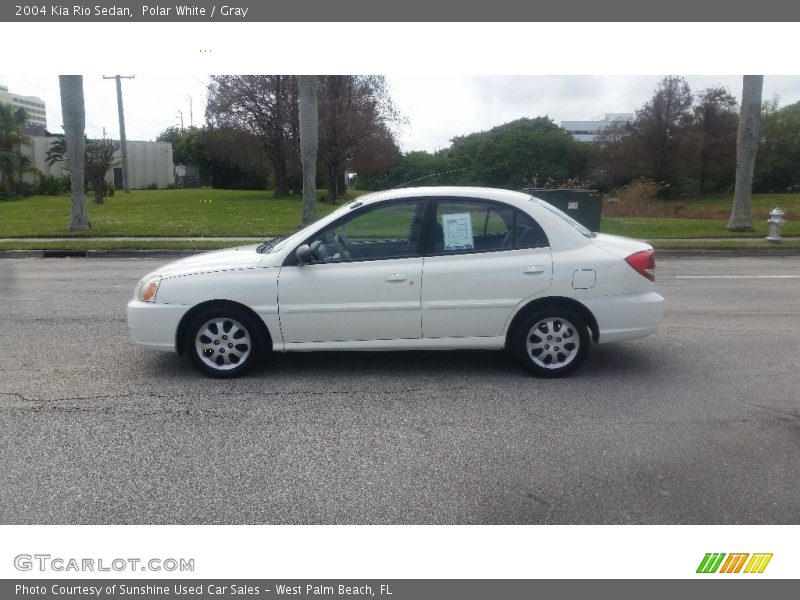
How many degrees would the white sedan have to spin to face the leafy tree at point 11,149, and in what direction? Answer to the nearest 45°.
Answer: approximately 45° to its right

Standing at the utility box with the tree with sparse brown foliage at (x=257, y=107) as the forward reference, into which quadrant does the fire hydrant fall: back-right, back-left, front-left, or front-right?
back-right

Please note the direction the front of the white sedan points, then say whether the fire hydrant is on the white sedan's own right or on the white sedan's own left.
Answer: on the white sedan's own right

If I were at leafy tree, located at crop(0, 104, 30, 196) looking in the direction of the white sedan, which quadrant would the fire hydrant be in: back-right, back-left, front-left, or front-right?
front-left

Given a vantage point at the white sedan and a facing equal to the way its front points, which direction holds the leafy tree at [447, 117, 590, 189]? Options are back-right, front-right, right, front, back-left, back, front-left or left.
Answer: right

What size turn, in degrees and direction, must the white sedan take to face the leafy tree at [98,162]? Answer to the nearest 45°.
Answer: approximately 45° to its right

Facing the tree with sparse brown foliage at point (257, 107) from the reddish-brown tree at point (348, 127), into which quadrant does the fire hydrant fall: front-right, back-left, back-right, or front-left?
back-left

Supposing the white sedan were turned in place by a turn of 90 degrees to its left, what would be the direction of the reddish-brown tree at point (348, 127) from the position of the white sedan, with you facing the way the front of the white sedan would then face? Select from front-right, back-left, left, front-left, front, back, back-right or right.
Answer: back

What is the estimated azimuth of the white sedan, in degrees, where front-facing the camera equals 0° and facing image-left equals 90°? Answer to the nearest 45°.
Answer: approximately 90°

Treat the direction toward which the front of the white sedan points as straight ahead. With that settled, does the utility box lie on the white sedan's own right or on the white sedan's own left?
on the white sedan's own right

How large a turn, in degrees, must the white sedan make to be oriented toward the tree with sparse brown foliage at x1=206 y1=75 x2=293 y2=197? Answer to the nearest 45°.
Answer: approximately 90° to its right
